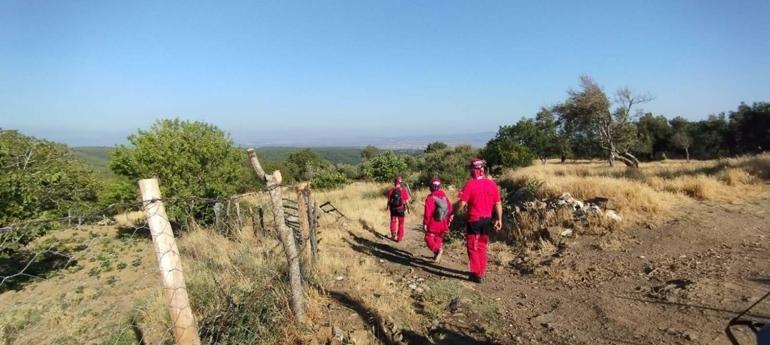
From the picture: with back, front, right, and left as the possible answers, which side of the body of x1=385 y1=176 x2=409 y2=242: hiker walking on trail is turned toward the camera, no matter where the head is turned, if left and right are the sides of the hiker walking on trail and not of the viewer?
back

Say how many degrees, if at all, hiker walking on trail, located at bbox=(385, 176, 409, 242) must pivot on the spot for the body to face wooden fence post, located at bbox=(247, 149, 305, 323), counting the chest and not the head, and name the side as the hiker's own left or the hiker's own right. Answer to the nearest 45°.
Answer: approximately 180°

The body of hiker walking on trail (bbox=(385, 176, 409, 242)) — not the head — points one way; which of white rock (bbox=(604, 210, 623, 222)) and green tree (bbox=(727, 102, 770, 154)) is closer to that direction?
the green tree

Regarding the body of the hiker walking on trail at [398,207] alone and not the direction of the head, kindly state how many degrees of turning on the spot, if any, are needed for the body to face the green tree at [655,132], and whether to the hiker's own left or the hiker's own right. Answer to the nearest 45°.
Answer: approximately 45° to the hiker's own right

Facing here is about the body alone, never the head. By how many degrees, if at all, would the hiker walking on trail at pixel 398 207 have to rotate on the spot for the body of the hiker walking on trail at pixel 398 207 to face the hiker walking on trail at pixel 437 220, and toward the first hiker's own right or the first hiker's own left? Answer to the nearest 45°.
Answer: approximately 180°

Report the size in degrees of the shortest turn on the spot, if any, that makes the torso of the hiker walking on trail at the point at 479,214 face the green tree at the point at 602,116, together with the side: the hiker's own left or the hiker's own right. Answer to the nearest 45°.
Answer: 0° — they already face it

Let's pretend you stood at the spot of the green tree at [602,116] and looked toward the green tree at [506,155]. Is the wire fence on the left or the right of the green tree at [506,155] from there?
left

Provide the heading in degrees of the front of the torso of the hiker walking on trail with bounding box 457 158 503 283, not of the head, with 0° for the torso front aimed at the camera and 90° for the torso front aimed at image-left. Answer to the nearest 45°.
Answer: approximately 180°

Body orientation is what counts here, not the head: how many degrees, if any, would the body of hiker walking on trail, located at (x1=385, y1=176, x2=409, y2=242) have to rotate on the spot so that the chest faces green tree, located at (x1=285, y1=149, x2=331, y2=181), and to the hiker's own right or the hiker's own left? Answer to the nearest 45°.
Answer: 0° — they already face it

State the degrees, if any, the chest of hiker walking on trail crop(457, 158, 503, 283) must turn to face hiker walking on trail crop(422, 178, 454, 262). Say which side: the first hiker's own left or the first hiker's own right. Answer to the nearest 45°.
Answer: approximately 45° to the first hiker's own left

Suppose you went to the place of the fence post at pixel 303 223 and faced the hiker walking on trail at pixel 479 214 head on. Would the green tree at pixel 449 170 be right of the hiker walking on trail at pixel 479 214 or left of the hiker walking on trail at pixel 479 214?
left

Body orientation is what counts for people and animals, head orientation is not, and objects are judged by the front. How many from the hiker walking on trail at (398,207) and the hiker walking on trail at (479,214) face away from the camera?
2
